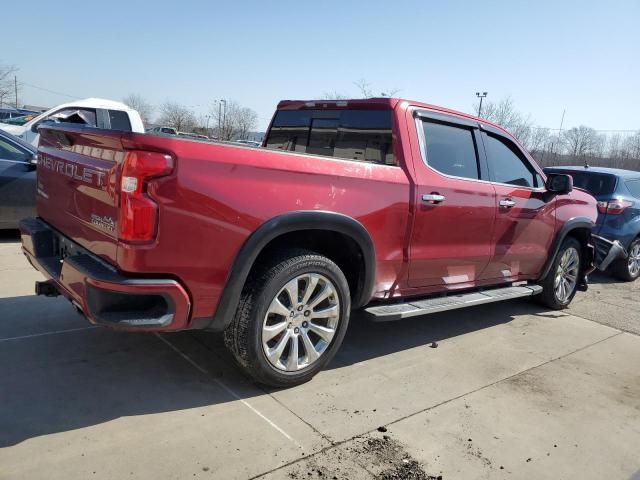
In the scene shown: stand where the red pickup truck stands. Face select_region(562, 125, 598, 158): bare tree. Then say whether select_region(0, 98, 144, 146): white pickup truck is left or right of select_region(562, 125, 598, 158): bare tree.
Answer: left

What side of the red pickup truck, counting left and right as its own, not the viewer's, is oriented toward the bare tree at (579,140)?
front

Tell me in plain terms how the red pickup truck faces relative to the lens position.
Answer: facing away from the viewer and to the right of the viewer

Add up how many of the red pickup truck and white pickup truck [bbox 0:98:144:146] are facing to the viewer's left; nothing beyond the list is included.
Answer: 1

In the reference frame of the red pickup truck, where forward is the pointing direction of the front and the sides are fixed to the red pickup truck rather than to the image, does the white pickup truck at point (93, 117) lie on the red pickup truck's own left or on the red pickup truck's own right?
on the red pickup truck's own left

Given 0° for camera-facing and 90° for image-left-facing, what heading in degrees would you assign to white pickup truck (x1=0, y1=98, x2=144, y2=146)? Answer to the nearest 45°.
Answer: approximately 90°

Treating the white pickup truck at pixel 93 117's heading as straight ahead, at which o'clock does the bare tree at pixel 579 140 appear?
The bare tree is roughly at 5 o'clock from the white pickup truck.

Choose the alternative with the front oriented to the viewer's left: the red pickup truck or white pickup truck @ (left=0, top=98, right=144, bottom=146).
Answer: the white pickup truck

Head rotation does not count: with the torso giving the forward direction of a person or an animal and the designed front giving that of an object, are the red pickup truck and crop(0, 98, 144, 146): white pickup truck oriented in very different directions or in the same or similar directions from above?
very different directions
